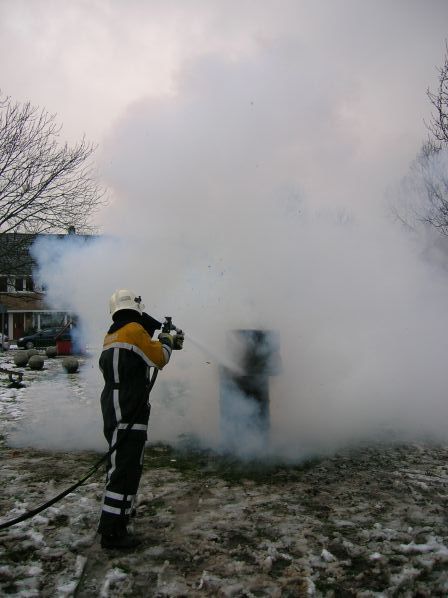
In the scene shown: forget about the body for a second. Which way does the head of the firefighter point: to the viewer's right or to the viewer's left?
to the viewer's right

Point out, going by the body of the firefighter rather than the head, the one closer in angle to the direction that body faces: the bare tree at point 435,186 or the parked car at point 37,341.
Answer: the bare tree

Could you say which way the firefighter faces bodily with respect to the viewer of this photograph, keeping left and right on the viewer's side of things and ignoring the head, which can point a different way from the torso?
facing away from the viewer and to the right of the viewer

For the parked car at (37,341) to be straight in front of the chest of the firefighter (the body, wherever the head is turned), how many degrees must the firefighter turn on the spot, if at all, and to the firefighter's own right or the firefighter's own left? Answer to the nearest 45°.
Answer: approximately 45° to the firefighter's own left

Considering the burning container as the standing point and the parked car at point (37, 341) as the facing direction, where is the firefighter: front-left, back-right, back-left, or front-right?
back-left

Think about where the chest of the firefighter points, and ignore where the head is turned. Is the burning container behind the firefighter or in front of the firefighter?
in front

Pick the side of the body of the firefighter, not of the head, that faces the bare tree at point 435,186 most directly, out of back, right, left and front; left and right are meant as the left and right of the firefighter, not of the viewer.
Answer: front
